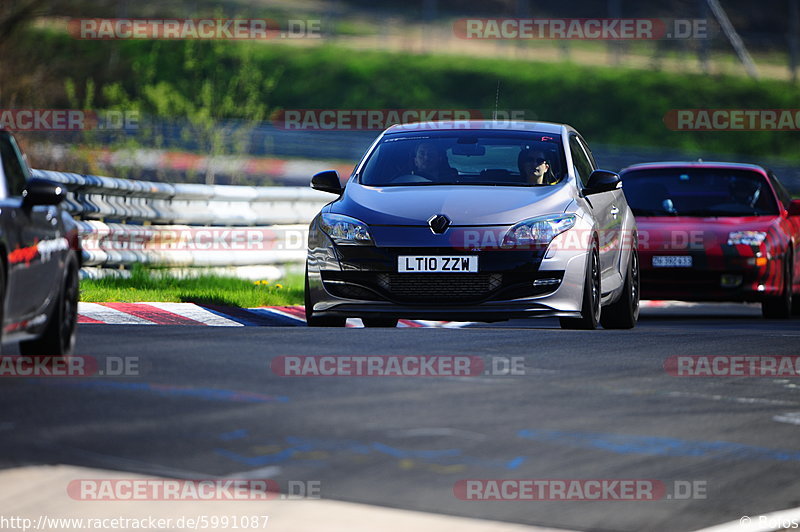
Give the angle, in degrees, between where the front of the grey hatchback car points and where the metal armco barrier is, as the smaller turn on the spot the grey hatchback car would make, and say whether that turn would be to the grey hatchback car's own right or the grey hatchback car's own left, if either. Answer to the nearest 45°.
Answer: approximately 135° to the grey hatchback car's own right

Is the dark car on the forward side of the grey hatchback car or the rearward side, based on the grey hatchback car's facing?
on the forward side

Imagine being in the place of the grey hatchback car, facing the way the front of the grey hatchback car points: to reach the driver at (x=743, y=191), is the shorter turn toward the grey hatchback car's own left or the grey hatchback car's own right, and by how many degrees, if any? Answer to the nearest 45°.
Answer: approximately 135° to the grey hatchback car's own left

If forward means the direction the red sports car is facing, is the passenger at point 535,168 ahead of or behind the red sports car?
ahead

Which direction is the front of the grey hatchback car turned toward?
toward the camera

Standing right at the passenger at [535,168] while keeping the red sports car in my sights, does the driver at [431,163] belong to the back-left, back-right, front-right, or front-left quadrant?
back-left

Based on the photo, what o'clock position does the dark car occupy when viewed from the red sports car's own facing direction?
The dark car is roughly at 1 o'clock from the red sports car.

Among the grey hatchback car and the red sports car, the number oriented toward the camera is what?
2

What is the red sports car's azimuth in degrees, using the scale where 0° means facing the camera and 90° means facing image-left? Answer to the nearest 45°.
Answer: approximately 0°

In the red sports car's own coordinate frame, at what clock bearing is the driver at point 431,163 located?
The driver is roughly at 1 o'clock from the red sports car.

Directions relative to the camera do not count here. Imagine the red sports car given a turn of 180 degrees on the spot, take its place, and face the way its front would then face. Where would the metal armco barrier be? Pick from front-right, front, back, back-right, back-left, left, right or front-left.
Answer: left
